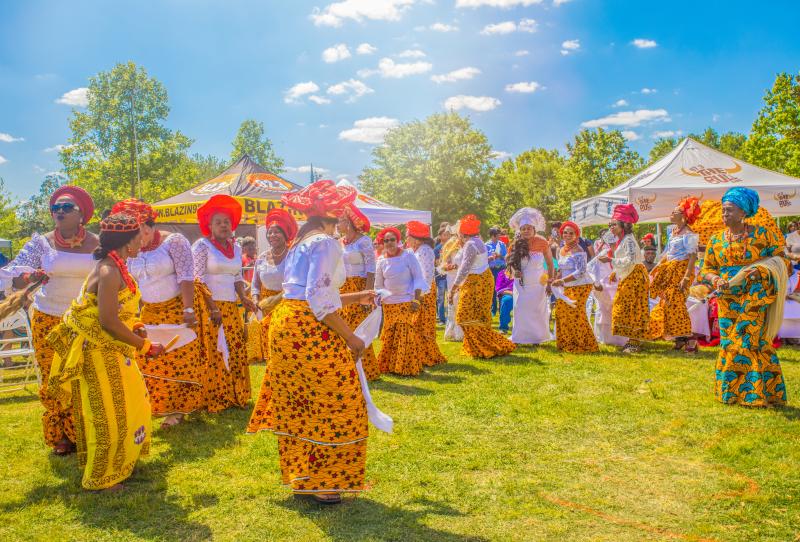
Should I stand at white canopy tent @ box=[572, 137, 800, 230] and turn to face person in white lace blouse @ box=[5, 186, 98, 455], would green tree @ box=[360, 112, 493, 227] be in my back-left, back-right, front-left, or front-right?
back-right

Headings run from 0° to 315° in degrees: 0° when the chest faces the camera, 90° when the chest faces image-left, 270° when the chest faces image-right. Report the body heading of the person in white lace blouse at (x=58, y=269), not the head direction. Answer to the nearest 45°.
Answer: approximately 45°

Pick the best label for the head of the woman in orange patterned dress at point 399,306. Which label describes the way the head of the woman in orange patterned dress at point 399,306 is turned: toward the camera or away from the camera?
toward the camera

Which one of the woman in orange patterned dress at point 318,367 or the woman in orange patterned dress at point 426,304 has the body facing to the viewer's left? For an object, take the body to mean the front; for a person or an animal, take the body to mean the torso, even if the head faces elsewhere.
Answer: the woman in orange patterned dress at point 426,304

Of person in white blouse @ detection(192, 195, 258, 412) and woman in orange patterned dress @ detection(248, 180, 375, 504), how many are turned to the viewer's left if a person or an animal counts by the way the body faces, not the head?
0

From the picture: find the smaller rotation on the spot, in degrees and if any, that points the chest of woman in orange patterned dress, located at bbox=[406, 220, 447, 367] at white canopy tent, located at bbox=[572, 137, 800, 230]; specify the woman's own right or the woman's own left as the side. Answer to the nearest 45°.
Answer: approximately 135° to the woman's own right
